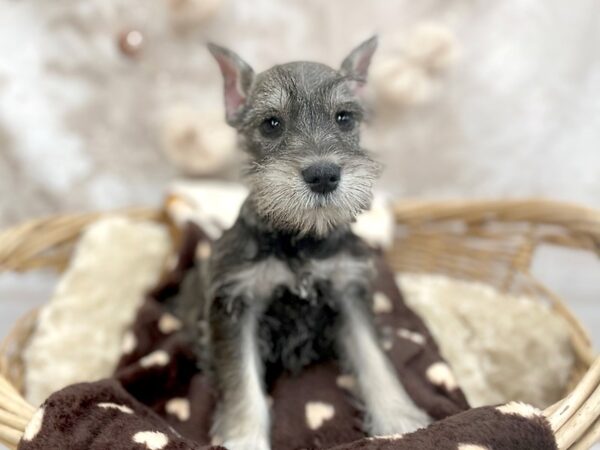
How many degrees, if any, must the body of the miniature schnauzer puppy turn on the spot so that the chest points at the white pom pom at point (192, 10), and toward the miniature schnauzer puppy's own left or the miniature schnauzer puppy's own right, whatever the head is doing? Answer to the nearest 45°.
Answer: approximately 135° to the miniature schnauzer puppy's own right

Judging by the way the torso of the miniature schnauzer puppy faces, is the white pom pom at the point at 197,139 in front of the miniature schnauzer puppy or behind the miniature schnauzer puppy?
behind

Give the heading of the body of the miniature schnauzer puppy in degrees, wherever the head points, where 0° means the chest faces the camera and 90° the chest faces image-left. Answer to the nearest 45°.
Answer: approximately 0°

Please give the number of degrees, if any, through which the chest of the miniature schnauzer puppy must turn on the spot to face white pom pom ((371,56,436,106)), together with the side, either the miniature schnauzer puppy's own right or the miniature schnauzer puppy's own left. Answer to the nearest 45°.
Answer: approximately 180°

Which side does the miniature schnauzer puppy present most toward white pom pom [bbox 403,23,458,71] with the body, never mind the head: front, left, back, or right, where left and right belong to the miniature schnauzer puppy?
back
